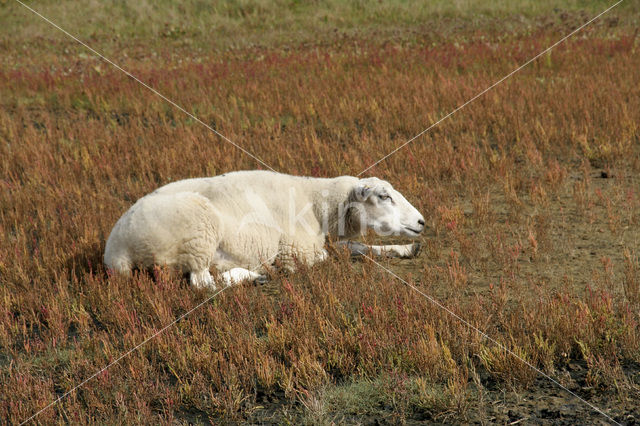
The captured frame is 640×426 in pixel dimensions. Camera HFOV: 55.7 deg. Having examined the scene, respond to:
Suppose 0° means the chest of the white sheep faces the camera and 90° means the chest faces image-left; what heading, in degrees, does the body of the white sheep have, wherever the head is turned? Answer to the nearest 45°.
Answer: approximately 270°
